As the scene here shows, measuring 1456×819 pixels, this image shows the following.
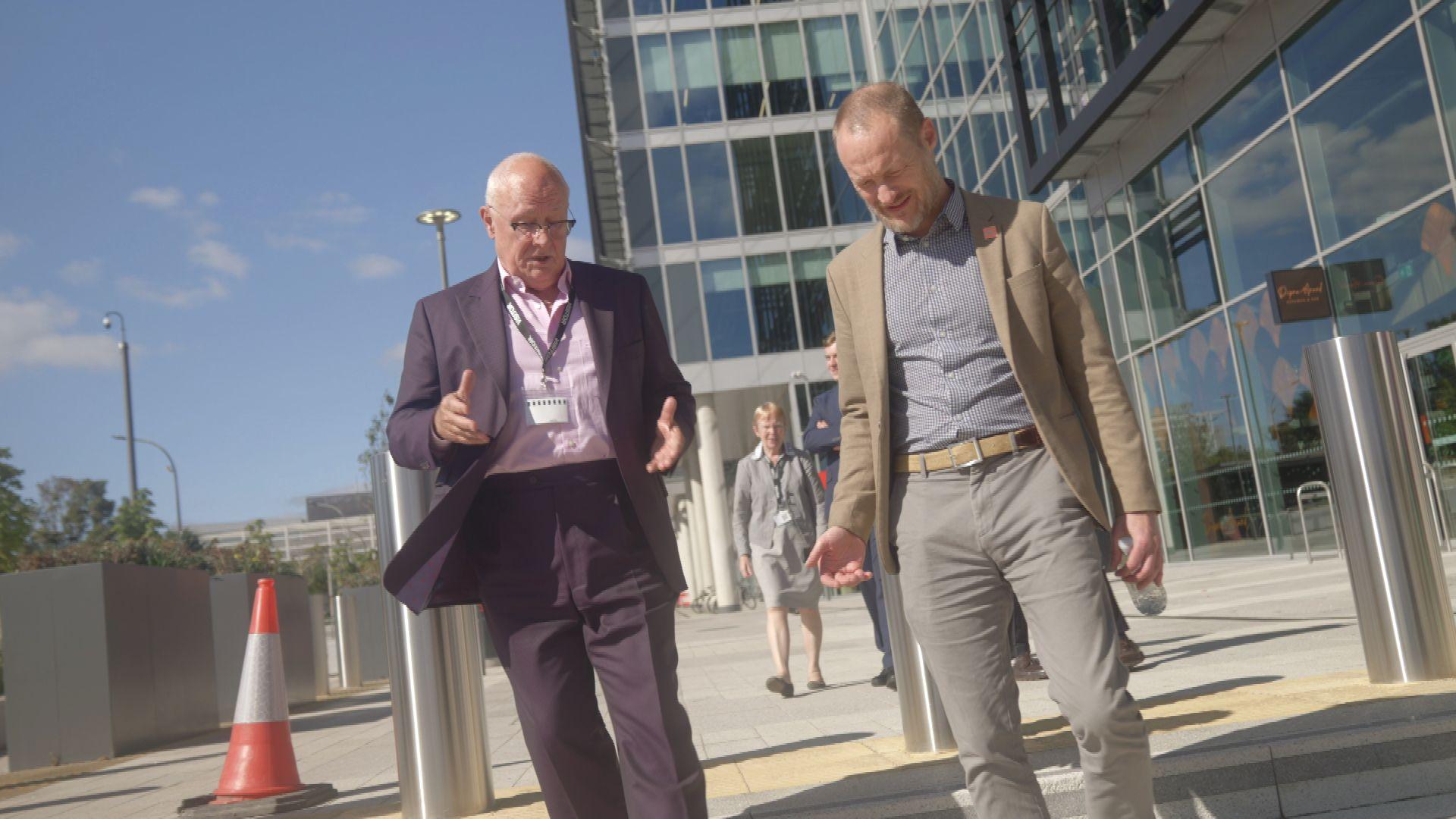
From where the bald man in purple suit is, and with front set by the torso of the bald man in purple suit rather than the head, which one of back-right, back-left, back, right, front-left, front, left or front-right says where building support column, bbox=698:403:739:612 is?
back

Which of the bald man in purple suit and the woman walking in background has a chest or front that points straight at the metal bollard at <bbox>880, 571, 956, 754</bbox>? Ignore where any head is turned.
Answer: the woman walking in background

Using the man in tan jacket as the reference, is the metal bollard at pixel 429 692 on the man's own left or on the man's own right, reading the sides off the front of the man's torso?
on the man's own right

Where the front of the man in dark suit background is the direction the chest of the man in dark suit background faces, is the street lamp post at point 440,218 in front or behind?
behind

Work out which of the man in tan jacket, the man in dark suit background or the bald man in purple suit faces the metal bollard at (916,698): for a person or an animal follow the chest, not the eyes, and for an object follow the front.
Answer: the man in dark suit background

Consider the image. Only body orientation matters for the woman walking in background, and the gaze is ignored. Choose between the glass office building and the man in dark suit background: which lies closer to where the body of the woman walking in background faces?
the man in dark suit background
